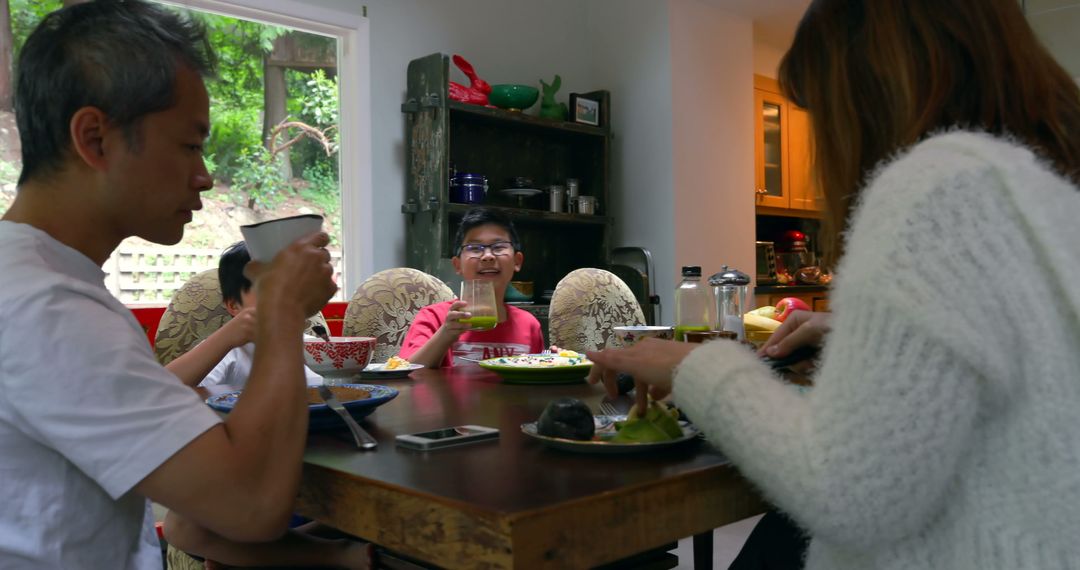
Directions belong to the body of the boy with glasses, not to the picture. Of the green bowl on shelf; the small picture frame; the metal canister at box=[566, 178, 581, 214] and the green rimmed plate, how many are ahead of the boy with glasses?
1

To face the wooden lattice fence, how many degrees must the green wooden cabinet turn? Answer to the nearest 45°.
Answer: approximately 90° to its right

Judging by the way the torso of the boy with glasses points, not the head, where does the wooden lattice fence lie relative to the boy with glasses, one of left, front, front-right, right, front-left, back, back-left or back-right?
back-right

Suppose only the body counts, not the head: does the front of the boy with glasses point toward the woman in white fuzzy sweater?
yes

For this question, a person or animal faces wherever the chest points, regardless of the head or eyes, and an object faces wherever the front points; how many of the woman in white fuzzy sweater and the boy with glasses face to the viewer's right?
0

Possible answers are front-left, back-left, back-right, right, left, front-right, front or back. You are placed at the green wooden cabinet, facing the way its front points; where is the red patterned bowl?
front-right

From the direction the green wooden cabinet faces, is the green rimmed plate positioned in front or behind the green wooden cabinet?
in front

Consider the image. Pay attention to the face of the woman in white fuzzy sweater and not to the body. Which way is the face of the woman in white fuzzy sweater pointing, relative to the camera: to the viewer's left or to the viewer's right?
to the viewer's left

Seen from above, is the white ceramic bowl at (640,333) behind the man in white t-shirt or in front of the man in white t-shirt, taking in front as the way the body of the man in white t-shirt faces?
in front

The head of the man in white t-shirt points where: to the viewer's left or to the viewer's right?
to the viewer's right

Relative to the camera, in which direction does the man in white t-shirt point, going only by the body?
to the viewer's right

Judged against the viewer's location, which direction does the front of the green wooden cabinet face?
facing the viewer and to the right of the viewer

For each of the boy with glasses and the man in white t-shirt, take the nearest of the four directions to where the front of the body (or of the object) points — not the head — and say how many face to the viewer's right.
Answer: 1
